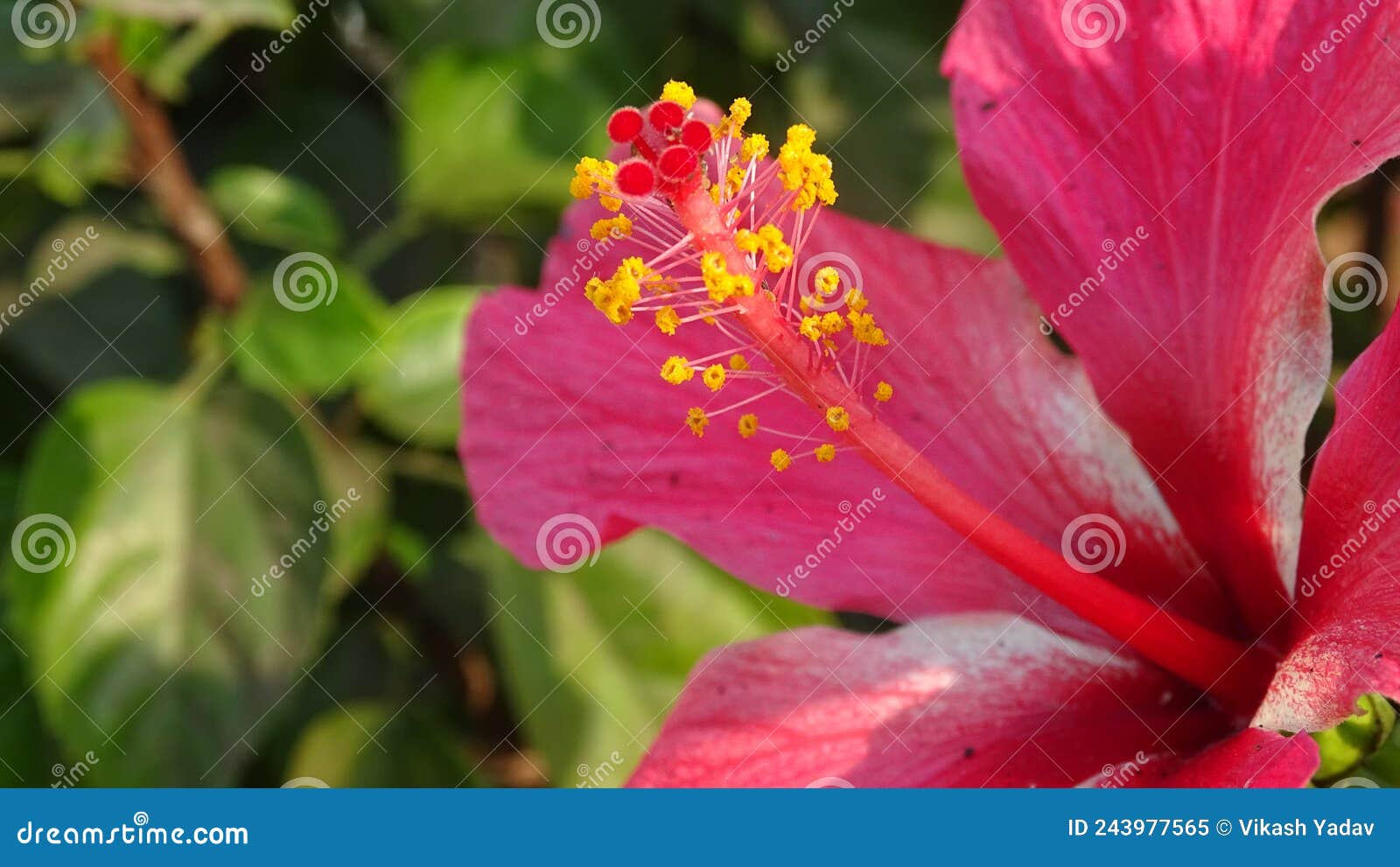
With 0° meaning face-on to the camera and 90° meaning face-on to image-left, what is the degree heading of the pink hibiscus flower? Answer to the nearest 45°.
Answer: approximately 45°
